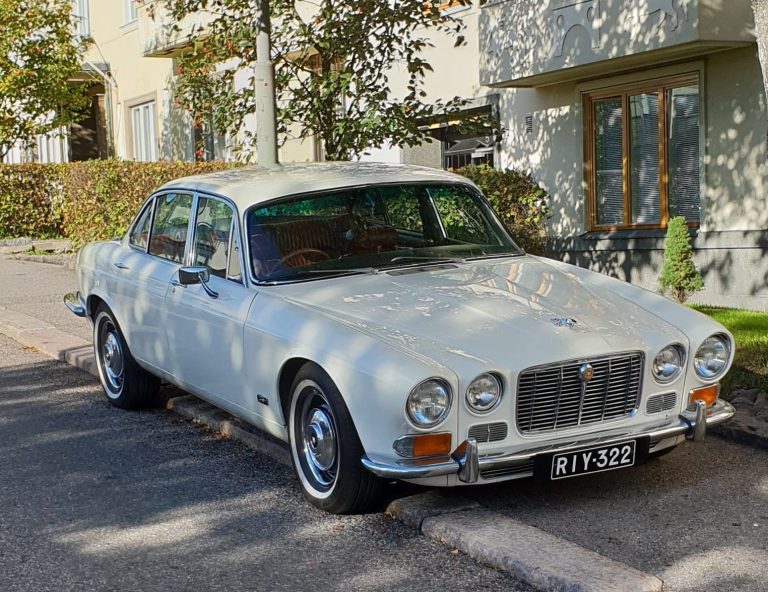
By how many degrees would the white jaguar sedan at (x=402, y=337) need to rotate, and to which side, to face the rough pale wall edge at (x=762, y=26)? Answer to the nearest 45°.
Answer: approximately 90° to its left

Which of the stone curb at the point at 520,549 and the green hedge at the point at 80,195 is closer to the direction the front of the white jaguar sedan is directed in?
the stone curb

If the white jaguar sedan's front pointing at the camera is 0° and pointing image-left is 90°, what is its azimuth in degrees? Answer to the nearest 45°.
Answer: approximately 315°

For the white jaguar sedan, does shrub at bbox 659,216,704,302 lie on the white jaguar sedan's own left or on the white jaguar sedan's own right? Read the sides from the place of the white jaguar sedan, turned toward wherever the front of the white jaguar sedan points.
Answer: on the white jaguar sedan's own left

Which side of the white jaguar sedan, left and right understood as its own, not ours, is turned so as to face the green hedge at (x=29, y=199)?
back

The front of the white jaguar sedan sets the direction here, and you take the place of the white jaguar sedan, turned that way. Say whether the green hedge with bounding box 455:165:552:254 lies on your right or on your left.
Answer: on your left

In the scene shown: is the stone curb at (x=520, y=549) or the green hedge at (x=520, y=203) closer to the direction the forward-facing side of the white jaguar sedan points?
the stone curb

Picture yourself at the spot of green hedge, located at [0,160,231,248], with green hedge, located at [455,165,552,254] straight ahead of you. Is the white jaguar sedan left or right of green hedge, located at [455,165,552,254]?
right

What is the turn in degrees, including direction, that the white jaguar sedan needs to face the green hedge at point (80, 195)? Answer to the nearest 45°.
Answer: approximately 135° to its left
